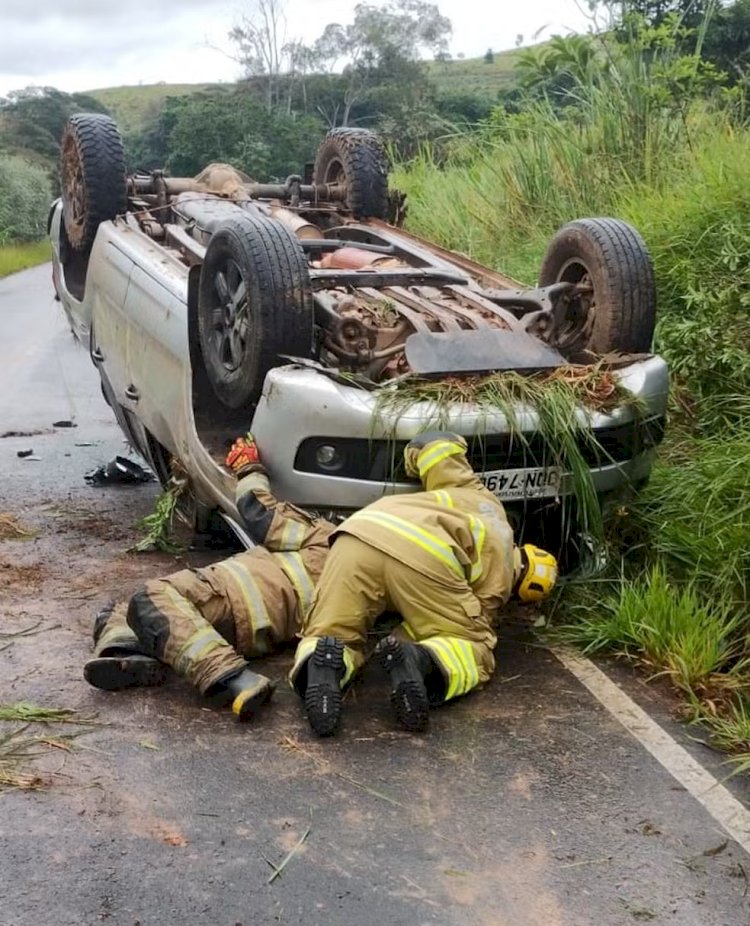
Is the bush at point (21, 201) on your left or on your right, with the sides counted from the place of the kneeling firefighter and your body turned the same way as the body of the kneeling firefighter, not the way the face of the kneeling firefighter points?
on your left

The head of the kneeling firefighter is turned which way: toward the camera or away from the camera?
away from the camera

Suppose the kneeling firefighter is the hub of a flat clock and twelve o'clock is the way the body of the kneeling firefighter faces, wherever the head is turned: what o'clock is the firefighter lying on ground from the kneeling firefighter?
The firefighter lying on ground is roughly at 8 o'clock from the kneeling firefighter.

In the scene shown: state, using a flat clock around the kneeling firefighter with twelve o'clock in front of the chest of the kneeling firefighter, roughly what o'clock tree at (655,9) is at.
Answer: The tree is roughly at 11 o'clock from the kneeling firefighter.

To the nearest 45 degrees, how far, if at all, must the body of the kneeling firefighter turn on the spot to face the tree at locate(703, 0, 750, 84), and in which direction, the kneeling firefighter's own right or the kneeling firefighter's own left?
approximately 45° to the kneeling firefighter's own left

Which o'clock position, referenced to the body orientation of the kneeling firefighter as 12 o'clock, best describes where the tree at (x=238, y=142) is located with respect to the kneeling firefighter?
The tree is roughly at 10 o'clock from the kneeling firefighter.

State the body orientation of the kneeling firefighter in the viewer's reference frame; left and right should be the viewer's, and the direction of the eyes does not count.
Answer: facing away from the viewer and to the right of the viewer

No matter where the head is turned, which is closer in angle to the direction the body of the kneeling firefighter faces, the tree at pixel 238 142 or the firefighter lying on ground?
the tree

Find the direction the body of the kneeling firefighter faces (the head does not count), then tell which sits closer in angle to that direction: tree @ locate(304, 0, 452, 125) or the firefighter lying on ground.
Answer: the tree
